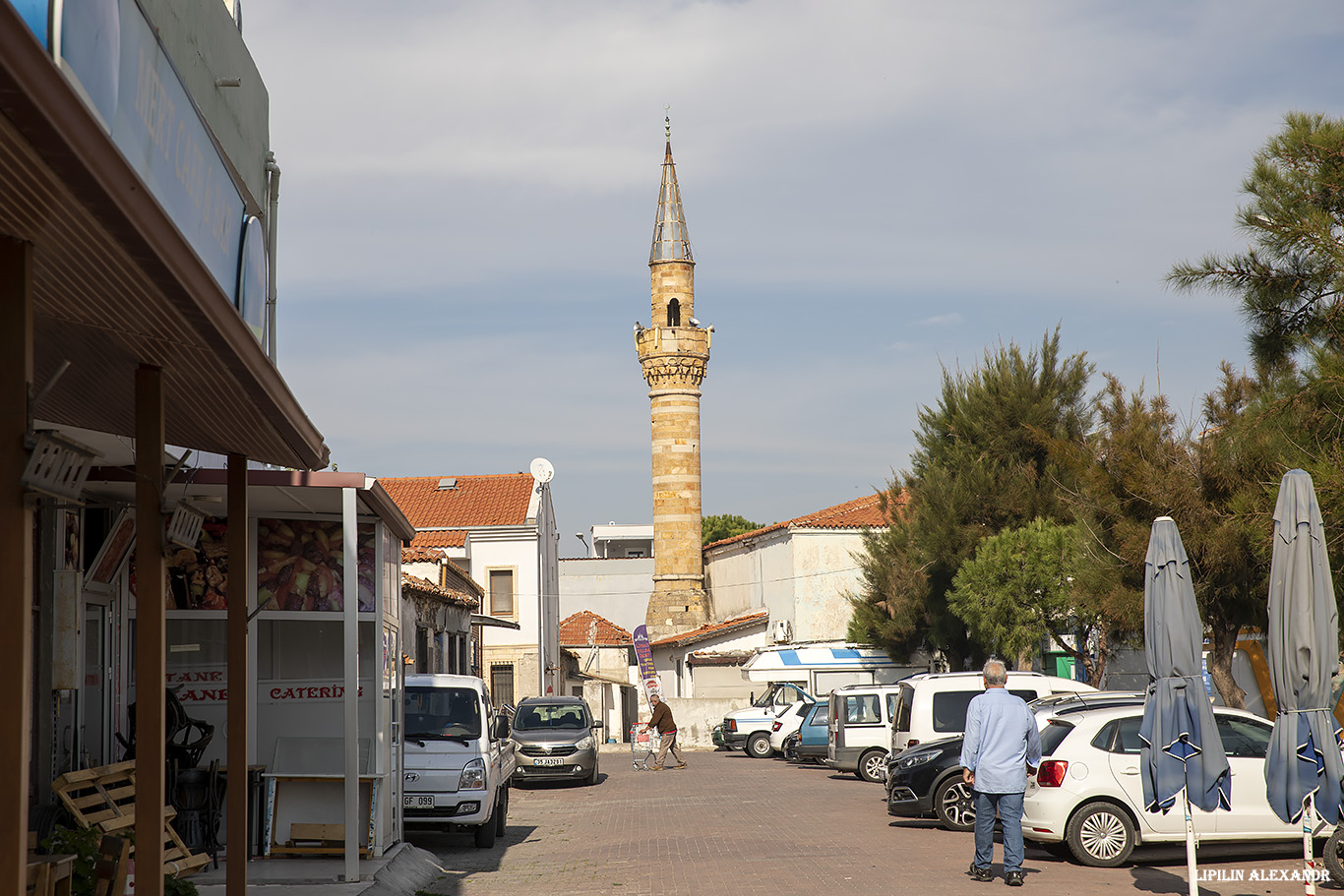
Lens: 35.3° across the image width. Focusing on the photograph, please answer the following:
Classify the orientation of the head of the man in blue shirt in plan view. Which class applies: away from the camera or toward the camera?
away from the camera

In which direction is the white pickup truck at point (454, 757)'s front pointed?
toward the camera

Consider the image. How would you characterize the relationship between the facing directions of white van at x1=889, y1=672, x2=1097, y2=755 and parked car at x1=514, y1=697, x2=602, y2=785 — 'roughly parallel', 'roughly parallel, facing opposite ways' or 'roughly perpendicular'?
roughly perpendicular

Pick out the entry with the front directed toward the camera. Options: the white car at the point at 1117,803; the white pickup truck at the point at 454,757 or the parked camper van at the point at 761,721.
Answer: the white pickup truck

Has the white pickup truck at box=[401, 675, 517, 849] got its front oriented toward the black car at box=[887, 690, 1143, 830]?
no

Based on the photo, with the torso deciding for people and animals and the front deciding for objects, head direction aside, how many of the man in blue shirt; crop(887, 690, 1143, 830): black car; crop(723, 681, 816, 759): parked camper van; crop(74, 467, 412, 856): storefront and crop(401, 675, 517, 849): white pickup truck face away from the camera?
1

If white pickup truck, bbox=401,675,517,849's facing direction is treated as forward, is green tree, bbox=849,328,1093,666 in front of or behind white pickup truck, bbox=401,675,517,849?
behind

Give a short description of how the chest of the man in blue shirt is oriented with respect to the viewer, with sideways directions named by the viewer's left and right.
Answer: facing away from the viewer

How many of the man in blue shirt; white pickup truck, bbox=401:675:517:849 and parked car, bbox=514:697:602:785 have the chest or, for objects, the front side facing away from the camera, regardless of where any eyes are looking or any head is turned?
1

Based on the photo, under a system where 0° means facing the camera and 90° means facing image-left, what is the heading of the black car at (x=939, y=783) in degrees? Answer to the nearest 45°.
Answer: approximately 45°
